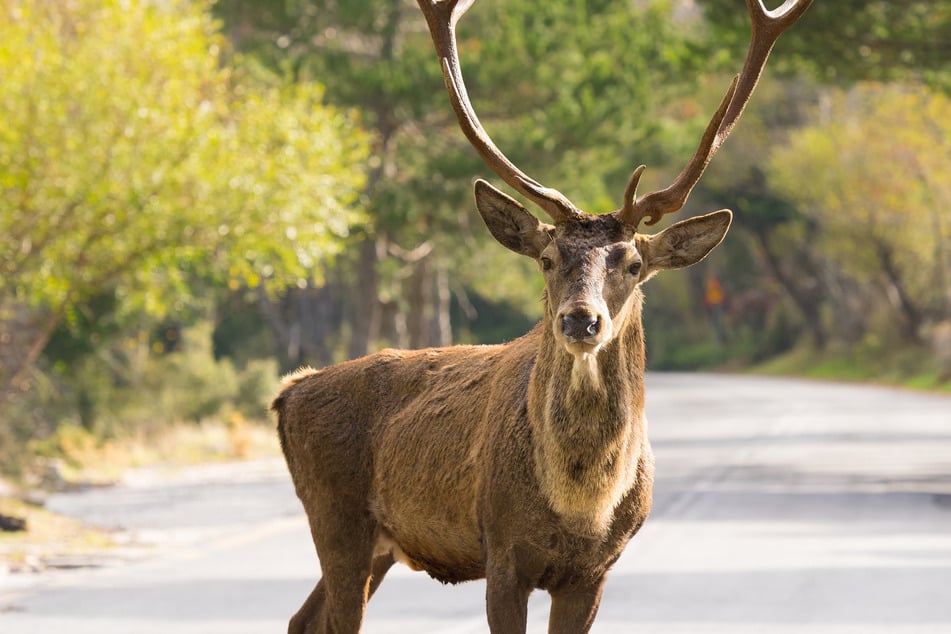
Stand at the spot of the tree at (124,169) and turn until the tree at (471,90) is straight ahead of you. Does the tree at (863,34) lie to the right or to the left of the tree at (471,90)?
right

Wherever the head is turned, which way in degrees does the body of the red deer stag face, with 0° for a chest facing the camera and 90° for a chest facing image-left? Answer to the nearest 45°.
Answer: approximately 315°

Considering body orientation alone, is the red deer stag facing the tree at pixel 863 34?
no

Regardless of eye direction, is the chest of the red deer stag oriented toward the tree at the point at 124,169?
no

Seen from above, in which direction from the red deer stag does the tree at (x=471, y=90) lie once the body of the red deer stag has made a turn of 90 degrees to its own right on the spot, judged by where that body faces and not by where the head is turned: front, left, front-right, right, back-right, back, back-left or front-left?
back-right
